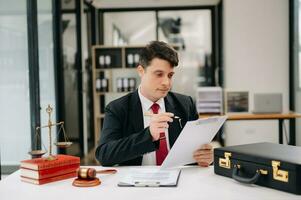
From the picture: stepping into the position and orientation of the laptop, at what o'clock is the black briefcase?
The black briefcase is roughly at 6 o'clock from the laptop.

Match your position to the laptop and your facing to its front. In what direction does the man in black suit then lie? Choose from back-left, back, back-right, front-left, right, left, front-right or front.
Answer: back

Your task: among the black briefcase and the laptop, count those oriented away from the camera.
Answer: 1

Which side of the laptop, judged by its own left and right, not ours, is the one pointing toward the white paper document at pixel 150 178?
back

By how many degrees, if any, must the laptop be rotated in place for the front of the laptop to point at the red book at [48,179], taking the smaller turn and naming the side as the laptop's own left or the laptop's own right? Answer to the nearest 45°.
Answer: approximately 180°

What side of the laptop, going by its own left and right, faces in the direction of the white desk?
back

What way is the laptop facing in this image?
away from the camera

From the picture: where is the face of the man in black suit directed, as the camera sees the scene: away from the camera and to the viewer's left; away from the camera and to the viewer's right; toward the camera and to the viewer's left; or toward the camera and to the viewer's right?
toward the camera and to the viewer's right

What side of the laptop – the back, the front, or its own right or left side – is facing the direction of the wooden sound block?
back

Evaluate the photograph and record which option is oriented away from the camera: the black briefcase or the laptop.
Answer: the laptop

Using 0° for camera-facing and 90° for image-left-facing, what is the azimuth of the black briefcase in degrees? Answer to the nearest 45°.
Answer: approximately 45°

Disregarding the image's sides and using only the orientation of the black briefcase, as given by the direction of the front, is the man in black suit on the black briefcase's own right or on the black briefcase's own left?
on the black briefcase's own right
